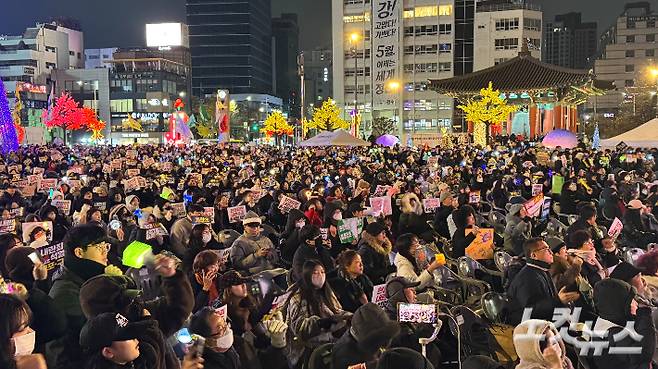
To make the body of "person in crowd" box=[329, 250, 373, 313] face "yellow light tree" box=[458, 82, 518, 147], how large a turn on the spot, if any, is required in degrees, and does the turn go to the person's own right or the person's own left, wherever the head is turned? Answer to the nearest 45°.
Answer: approximately 135° to the person's own left

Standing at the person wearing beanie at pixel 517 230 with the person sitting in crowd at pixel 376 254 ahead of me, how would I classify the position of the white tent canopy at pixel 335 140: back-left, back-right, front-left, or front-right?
back-right

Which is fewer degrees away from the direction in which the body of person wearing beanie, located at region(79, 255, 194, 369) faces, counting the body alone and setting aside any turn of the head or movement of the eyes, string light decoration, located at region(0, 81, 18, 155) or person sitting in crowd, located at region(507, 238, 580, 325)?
the person sitting in crowd
